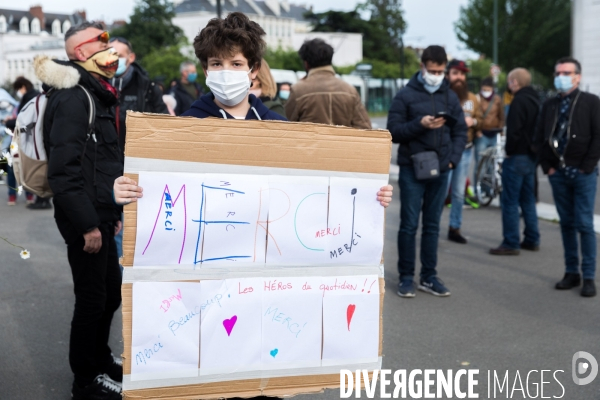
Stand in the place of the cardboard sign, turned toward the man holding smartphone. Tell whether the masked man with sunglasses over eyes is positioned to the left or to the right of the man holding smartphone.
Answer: left

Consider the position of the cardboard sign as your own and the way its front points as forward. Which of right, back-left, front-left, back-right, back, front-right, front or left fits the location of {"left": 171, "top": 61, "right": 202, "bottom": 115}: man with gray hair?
back

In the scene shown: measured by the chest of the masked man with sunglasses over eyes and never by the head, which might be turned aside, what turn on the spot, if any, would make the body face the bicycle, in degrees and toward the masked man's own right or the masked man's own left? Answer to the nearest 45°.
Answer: approximately 45° to the masked man's own left

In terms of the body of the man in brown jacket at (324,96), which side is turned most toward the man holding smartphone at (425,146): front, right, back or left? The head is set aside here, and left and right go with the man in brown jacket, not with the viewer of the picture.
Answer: right

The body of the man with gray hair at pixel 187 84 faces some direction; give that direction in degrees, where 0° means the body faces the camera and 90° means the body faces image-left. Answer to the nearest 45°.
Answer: approximately 315°

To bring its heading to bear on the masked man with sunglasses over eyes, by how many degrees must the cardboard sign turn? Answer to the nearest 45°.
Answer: approximately 135° to its right

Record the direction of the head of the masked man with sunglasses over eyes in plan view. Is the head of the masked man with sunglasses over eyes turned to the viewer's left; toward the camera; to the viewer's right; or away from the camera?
to the viewer's right

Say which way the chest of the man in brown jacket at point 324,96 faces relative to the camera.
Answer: away from the camera

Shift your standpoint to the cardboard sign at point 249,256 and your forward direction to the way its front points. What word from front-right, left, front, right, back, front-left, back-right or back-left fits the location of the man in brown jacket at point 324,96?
back

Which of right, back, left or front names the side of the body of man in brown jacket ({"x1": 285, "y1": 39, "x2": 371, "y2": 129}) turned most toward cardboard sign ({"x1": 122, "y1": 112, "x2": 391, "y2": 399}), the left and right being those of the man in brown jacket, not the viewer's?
back

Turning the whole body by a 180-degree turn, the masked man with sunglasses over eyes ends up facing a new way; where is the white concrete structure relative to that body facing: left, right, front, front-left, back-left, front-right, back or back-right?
back-right
